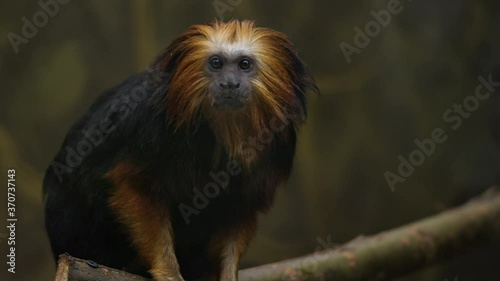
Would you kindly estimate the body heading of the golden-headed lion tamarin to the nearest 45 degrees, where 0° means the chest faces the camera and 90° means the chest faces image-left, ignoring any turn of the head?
approximately 315°
